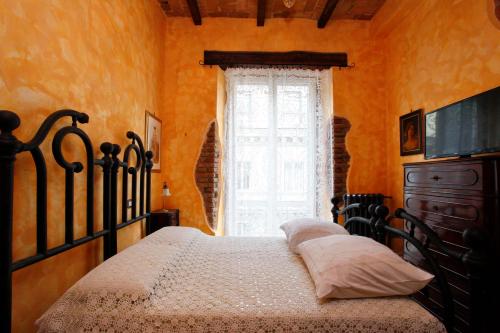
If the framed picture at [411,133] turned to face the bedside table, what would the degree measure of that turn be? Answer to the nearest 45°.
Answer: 0° — it already faces it

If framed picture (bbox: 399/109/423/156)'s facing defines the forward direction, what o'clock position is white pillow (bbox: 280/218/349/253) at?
The white pillow is roughly at 11 o'clock from the framed picture.

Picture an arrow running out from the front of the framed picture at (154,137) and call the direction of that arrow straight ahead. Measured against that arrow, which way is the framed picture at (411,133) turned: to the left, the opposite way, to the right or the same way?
the opposite way

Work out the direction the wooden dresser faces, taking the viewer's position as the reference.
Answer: facing the viewer and to the left of the viewer

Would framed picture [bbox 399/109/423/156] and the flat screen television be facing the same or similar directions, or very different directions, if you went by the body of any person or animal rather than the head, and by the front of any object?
same or similar directions

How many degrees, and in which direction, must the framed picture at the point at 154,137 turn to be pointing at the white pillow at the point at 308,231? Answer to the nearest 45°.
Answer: approximately 45° to its right

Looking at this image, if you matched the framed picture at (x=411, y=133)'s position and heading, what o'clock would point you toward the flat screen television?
The flat screen television is roughly at 10 o'clock from the framed picture.

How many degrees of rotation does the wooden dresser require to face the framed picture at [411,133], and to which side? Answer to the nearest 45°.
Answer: approximately 135° to its right

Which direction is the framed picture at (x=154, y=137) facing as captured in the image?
to the viewer's right

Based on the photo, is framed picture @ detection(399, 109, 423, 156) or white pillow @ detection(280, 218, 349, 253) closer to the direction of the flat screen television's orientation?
the white pillow
